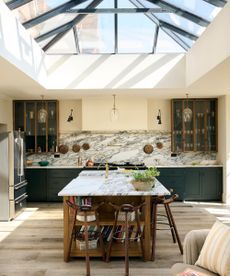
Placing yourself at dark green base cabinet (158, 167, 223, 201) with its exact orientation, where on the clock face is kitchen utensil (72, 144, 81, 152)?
The kitchen utensil is roughly at 3 o'clock from the dark green base cabinet.

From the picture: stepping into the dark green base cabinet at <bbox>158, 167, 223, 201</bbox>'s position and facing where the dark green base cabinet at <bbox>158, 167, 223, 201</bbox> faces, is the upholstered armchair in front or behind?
in front

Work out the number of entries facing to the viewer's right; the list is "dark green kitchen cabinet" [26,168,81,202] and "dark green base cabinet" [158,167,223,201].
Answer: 0

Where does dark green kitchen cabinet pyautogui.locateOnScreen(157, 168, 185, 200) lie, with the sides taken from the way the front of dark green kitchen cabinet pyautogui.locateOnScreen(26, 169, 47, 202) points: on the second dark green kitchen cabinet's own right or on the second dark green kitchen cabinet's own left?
on the second dark green kitchen cabinet's own left

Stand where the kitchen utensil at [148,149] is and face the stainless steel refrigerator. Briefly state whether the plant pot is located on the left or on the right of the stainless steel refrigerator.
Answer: left

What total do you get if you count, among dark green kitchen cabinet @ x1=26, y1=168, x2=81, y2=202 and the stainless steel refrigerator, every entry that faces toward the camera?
1

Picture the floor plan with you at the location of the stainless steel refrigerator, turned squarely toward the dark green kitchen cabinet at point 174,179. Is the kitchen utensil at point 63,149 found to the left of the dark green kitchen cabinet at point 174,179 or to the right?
left

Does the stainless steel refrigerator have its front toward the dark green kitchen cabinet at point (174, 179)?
yes

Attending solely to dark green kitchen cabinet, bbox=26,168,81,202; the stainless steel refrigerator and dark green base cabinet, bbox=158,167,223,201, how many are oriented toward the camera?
2

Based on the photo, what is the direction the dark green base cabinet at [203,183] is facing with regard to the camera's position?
facing the viewer

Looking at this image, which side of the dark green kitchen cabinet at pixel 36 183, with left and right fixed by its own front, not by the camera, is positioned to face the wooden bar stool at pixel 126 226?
front

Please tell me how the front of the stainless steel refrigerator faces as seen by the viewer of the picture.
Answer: facing to the right of the viewer

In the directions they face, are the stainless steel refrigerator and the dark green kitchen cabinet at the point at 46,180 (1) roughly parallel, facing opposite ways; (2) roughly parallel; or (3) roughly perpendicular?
roughly perpendicular
